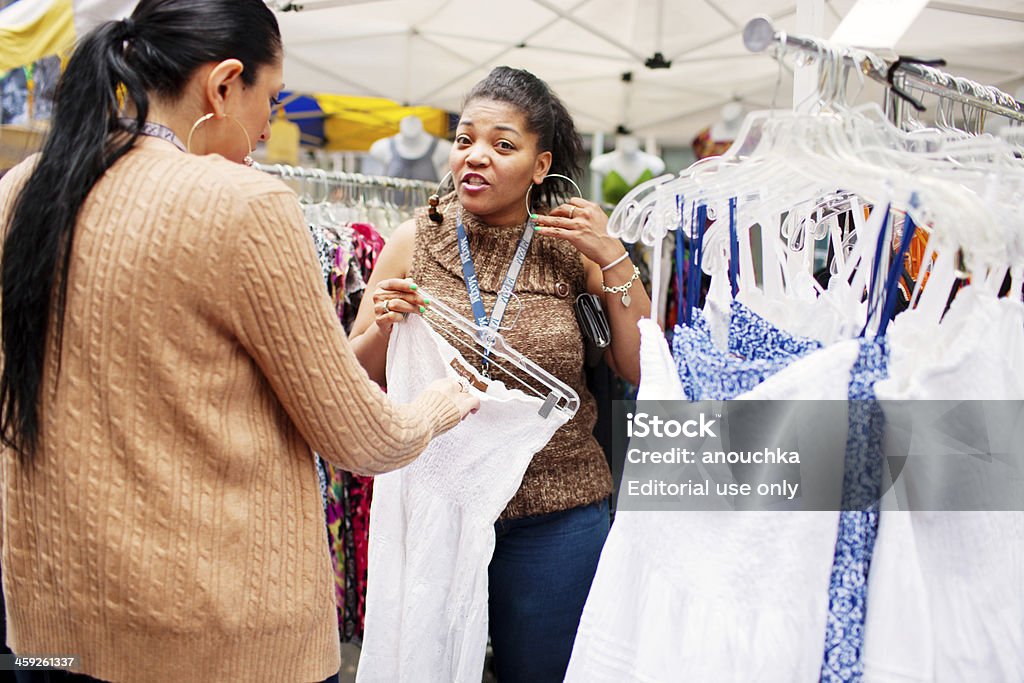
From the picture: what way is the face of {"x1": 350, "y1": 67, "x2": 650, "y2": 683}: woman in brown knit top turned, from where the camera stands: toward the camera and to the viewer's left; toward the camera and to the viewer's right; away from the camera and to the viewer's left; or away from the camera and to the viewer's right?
toward the camera and to the viewer's left

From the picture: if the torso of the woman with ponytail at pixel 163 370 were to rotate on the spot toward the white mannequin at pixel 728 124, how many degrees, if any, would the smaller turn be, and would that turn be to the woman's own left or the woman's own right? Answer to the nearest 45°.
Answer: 0° — they already face it

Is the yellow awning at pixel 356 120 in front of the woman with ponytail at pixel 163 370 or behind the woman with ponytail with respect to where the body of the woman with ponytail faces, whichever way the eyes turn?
in front

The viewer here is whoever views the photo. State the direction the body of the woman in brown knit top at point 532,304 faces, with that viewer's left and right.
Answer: facing the viewer and to the left of the viewer

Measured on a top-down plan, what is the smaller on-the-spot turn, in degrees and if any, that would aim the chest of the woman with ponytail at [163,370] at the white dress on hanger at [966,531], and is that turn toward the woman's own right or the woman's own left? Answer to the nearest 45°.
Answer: approximately 45° to the woman's own right

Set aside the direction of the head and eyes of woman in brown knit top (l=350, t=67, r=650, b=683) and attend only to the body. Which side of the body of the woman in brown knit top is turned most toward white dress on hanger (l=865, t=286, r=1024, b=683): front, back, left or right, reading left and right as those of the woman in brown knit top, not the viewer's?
left

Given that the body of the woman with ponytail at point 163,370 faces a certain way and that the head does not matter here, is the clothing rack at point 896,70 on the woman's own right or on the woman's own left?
on the woman's own right

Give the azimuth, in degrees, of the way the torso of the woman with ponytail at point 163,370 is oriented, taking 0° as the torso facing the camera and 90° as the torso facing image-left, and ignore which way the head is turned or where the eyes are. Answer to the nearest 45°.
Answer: approximately 225°

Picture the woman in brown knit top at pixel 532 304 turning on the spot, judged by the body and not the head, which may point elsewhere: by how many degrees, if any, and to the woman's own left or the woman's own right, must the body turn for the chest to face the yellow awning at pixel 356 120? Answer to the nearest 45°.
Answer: approximately 135° to the woman's own right

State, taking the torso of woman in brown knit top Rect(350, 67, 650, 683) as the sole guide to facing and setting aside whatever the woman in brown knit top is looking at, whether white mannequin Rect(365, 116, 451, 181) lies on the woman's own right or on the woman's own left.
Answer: on the woman's own right

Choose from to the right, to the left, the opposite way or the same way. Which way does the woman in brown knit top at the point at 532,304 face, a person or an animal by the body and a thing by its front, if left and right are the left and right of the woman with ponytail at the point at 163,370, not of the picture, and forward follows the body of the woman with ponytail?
the opposite way

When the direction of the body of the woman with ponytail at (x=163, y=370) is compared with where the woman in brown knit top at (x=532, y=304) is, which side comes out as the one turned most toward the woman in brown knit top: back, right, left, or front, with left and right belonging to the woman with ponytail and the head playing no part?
front

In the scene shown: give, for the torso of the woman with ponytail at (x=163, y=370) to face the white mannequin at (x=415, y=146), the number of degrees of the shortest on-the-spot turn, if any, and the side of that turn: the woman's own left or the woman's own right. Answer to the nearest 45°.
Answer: approximately 45° to the woman's own left
